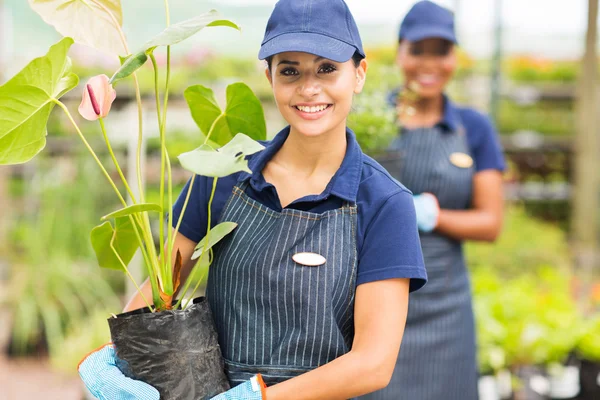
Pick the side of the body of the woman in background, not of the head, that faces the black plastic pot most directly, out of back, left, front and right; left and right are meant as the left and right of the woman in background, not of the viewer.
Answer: front

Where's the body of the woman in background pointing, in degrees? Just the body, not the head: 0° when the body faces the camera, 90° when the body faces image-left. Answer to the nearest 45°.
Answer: approximately 0°

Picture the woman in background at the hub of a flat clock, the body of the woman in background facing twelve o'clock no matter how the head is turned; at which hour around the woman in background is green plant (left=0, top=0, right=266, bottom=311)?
The green plant is roughly at 1 o'clock from the woman in background.

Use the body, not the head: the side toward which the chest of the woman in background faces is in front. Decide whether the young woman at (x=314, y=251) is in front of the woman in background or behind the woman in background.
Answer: in front

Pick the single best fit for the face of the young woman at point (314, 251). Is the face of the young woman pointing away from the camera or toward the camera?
toward the camera

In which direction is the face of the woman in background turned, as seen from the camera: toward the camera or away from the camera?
toward the camera
